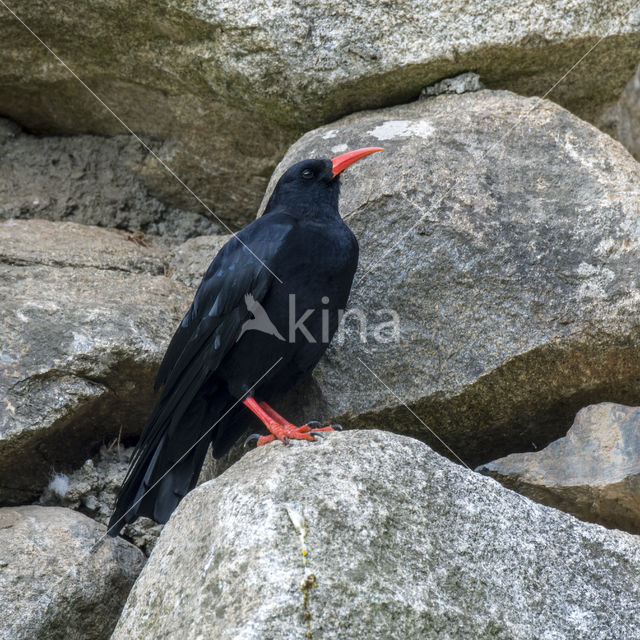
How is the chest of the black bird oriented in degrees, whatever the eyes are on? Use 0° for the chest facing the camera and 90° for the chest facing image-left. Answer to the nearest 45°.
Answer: approximately 270°

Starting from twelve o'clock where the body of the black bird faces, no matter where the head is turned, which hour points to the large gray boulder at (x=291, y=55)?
The large gray boulder is roughly at 10 o'clock from the black bird.

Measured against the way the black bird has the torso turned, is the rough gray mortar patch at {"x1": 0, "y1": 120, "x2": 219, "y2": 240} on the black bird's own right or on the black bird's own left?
on the black bird's own left

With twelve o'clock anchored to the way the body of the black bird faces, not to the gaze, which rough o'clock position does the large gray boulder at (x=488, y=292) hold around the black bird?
The large gray boulder is roughly at 10 o'clock from the black bird.

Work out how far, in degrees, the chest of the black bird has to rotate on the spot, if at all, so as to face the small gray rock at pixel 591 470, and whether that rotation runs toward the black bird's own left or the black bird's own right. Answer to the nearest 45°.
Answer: approximately 45° to the black bird's own right

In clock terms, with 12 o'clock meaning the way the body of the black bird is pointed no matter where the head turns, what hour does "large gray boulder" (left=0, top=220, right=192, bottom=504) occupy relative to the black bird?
The large gray boulder is roughly at 7 o'clock from the black bird.

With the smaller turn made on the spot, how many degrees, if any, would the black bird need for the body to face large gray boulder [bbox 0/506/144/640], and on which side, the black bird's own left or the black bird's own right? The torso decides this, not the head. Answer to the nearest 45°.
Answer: approximately 135° to the black bird's own right
